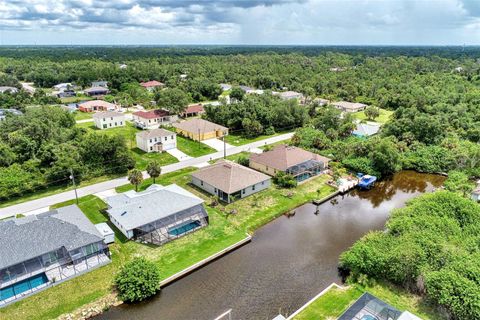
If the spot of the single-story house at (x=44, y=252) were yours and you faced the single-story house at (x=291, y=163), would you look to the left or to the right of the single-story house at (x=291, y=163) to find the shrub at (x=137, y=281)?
right

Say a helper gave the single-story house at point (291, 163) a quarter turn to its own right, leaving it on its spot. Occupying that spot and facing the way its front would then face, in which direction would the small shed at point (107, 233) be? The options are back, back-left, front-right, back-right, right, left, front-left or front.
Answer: back

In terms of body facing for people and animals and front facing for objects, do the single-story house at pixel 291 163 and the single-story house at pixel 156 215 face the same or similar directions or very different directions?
same or similar directions

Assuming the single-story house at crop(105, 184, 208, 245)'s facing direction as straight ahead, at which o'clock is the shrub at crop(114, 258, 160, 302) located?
The shrub is roughly at 8 o'clock from the single-story house.

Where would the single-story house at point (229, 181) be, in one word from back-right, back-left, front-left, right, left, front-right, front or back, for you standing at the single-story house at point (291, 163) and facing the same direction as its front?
left

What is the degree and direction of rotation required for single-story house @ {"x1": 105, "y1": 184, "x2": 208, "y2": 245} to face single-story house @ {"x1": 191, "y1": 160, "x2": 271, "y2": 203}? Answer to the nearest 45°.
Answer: approximately 90° to its right

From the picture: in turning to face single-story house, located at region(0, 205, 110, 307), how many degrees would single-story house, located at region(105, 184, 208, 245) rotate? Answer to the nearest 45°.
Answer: approximately 90° to its left

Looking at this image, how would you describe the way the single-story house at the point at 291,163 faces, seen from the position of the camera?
facing away from the viewer and to the left of the viewer

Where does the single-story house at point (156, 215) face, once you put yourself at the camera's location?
facing away from the viewer and to the left of the viewer

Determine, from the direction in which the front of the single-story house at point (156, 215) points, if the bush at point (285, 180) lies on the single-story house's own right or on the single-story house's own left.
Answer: on the single-story house's own right

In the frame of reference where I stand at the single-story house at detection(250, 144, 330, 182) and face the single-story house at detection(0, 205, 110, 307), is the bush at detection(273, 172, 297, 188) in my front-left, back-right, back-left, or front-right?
front-left

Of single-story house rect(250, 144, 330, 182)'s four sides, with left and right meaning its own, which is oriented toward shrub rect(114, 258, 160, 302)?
left

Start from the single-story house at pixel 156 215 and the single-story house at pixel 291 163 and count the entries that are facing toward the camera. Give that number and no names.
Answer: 0

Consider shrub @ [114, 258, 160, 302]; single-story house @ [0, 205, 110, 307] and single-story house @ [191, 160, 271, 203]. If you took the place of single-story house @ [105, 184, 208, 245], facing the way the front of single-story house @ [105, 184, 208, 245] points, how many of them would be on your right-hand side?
1

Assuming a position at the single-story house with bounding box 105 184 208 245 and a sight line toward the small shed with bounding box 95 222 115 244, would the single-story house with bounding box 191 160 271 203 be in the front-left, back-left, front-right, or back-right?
back-right
